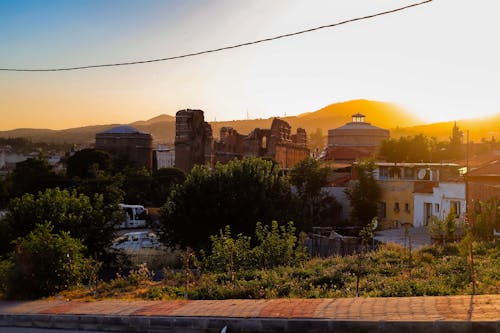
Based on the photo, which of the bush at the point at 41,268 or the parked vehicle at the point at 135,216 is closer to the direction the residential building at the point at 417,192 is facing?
the bush

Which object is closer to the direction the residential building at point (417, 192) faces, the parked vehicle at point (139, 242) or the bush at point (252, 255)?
the bush

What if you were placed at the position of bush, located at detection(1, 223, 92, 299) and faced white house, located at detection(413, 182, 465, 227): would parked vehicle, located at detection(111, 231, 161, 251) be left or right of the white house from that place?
left

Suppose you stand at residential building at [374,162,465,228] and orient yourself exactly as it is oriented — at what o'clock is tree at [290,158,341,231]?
The tree is roughly at 4 o'clock from the residential building.

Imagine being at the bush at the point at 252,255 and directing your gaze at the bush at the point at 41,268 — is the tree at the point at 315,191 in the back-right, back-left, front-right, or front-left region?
back-right

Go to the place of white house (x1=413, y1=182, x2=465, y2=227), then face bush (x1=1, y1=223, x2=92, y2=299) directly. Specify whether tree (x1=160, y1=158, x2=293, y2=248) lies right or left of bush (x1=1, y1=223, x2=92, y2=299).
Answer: right

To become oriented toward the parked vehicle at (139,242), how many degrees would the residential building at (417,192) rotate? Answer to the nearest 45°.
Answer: approximately 45° to its right

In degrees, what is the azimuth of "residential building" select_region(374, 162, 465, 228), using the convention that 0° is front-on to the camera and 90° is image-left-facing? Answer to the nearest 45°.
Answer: approximately 0°

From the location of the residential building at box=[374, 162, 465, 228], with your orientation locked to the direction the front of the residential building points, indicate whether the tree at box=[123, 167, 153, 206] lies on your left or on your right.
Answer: on your right

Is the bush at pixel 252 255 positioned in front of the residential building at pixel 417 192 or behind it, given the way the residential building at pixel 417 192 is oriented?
in front
